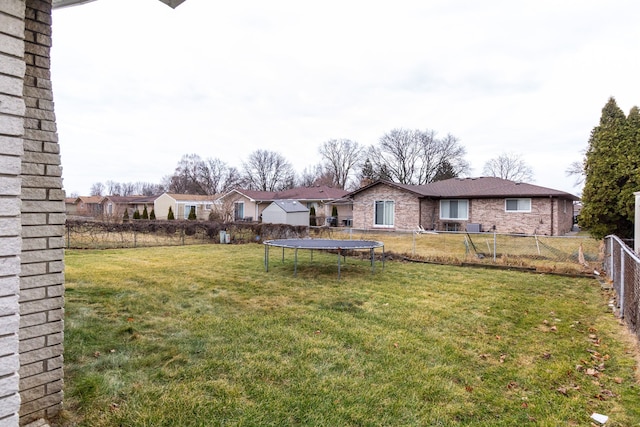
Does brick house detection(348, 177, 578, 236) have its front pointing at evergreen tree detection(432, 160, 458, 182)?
yes

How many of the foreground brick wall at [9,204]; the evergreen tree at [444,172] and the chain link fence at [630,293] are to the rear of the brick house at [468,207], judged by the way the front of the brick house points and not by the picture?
2

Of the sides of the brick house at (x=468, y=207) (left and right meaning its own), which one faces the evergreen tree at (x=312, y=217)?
left

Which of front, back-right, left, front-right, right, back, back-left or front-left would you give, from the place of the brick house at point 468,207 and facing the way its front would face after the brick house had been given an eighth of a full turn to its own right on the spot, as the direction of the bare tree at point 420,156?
front-left

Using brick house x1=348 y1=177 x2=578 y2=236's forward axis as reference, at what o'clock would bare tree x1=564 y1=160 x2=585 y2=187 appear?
The bare tree is roughly at 1 o'clock from the brick house.

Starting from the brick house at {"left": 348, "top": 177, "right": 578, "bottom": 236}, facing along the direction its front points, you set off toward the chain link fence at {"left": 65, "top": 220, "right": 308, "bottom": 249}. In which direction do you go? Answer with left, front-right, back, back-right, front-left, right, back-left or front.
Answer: back-left

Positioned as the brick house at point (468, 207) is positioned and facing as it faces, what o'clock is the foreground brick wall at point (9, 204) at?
The foreground brick wall is roughly at 6 o'clock from the brick house.

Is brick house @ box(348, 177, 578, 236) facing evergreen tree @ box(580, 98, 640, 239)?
no

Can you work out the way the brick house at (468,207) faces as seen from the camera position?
facing away from the viewer

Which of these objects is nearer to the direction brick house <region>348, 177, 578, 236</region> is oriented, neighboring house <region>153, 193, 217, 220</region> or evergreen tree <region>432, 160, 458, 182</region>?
the evergreen tree

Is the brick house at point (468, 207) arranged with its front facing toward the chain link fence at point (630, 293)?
no

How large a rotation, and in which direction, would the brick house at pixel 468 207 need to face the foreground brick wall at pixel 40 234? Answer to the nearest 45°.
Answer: approximately 180°

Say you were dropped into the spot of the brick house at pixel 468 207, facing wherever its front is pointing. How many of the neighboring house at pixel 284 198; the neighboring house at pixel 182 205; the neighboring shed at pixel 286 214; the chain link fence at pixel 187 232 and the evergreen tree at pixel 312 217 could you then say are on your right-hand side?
0

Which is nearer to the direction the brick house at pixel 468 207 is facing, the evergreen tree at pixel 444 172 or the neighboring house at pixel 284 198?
the evergreen tree

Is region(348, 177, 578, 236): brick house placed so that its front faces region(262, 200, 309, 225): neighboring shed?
no
